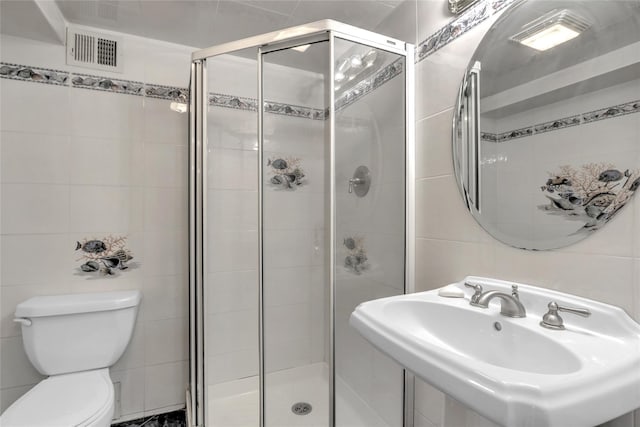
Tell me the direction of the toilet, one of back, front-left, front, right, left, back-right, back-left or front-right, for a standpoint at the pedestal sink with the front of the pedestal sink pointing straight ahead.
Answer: front-right

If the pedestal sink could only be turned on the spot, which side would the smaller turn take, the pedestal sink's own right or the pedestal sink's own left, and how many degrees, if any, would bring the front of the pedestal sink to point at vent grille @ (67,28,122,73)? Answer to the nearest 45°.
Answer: approximately 45° to the pedestal sink's own right

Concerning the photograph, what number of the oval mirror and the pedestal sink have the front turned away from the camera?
0

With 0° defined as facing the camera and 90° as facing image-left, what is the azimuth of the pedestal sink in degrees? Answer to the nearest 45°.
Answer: approximately 45°

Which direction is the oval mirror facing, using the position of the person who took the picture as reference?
facing the viewer and to the left of the viewer

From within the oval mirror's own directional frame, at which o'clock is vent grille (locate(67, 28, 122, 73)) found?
The vent grille is roughly at 1 o'clock from the oval mirror.

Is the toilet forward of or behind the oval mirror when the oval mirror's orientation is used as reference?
forward
